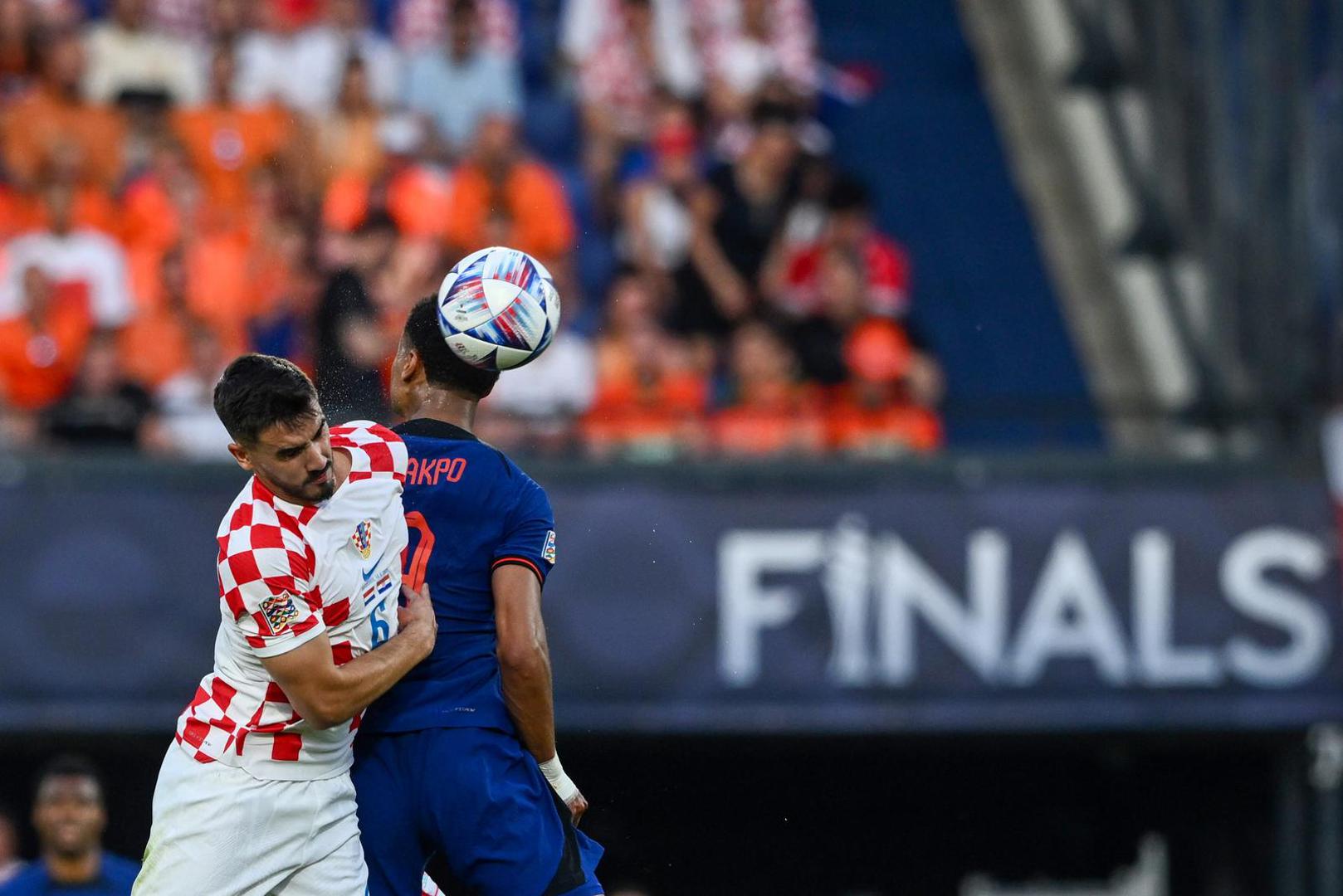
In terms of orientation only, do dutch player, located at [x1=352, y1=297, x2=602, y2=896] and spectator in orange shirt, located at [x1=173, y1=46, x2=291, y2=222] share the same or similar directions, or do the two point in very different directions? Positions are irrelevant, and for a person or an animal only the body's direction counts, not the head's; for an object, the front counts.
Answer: very different directions

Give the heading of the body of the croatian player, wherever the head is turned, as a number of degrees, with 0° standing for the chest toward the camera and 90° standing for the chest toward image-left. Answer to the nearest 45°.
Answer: approximately 315°

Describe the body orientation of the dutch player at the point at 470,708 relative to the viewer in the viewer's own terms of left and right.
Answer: facing away from the viewer

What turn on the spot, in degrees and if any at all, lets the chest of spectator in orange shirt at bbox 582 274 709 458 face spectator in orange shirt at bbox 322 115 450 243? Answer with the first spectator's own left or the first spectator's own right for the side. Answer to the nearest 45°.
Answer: approximately 90° to the first spectator's own right

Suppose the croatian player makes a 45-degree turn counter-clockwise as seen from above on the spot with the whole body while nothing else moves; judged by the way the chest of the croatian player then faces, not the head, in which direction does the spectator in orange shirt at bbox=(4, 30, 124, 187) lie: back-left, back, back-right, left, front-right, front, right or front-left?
left

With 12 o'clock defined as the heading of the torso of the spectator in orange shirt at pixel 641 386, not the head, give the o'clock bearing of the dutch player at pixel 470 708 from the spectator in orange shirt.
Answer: The dutch player is roughly at 12 o'clock from the spectator in orange shirt.

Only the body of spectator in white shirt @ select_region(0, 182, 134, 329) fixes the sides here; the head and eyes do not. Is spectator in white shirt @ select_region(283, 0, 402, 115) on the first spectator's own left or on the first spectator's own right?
on the first spectator's own left

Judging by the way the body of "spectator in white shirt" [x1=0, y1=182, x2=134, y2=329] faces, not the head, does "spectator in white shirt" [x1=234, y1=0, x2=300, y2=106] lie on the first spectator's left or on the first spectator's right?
on the first spectator's left

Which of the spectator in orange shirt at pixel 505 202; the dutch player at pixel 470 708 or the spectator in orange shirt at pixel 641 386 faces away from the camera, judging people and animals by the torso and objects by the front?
the dutch player

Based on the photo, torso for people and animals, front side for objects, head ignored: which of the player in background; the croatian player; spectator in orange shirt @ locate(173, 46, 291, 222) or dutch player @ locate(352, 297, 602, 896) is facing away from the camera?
the dutch player
